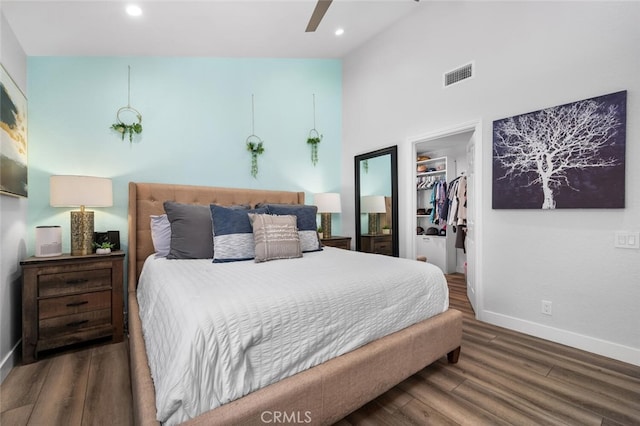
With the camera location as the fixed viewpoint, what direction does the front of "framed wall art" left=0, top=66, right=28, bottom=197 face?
facing to the right of the viewer

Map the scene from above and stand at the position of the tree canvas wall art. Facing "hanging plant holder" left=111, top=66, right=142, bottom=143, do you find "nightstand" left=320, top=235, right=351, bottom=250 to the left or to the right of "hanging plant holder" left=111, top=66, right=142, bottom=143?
right

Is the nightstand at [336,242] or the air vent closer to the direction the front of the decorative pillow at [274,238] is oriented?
the air vent

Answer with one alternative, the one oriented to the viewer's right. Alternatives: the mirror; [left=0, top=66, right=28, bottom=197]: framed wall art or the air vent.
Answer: the framed wall art

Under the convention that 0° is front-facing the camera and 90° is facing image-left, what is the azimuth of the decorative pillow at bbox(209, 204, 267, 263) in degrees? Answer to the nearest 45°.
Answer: approximately 315°

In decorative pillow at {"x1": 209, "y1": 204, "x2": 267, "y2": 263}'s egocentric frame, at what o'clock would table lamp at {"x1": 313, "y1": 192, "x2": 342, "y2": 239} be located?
The table lamp is roughly at 9 o'clock from the decorative pillow.
